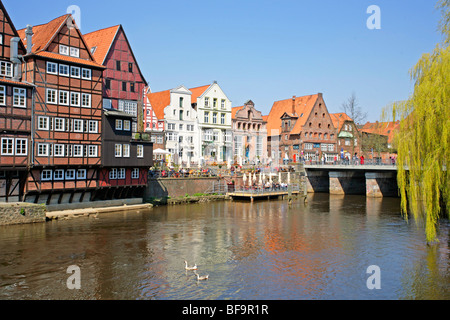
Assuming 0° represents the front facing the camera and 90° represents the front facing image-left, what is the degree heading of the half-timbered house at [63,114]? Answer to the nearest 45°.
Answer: approximately 315°

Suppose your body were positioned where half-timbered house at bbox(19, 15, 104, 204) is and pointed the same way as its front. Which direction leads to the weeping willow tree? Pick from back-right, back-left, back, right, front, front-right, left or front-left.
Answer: front

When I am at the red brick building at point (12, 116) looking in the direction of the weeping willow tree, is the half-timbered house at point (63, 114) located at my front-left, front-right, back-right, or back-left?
front-left

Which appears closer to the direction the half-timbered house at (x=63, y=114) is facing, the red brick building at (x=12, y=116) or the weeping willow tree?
the weeping willow tree
